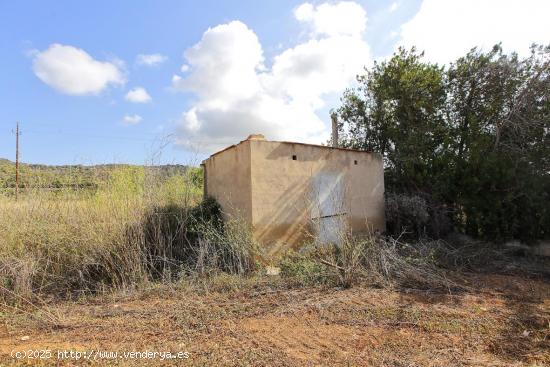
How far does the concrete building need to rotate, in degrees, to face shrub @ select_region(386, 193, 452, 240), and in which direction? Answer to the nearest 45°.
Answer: approximately 90° to its left

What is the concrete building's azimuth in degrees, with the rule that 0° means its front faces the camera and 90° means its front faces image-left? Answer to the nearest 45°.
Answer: approximately 315°
